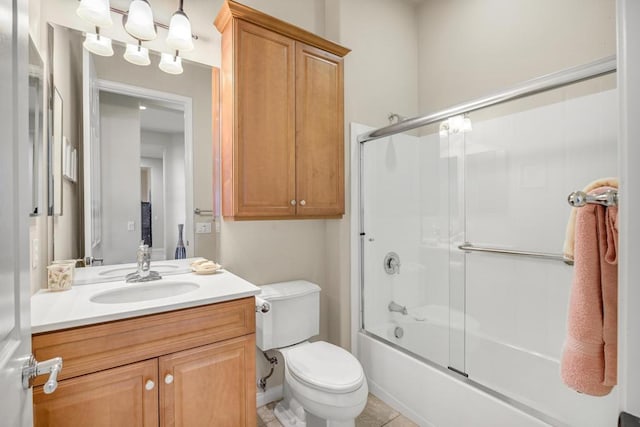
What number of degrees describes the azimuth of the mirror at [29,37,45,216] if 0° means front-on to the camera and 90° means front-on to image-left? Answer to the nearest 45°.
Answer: approximately 270°

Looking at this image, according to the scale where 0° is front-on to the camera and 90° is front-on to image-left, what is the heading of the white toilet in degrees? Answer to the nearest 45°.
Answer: approximately 315°

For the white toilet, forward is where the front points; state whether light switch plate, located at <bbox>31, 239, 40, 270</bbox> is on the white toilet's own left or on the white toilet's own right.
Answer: on the white toilet's own right

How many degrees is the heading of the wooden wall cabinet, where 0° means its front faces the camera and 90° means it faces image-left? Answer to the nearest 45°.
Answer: approximately 315°

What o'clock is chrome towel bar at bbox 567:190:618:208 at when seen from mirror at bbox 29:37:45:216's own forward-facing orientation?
The chrome towel bar is roughly at 2 o'clock from the mirror.
